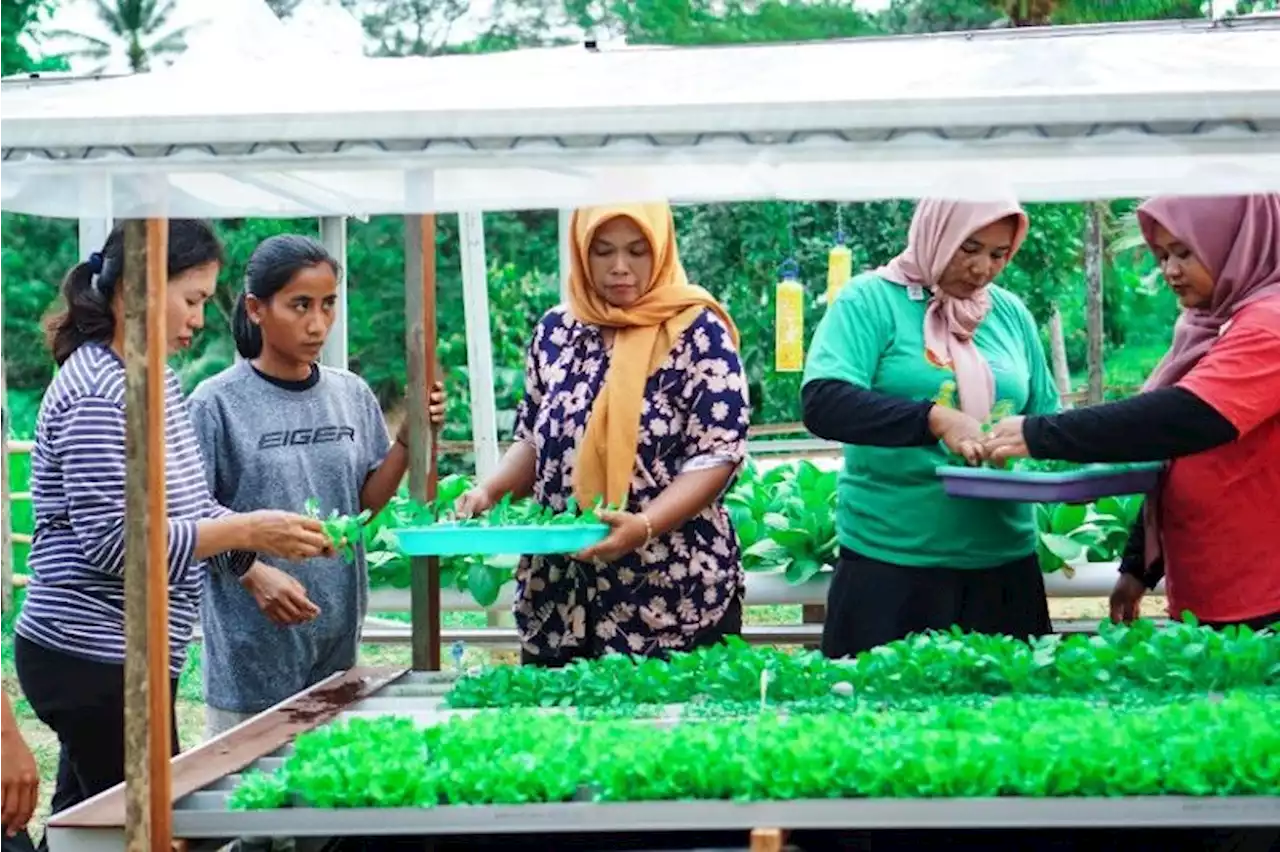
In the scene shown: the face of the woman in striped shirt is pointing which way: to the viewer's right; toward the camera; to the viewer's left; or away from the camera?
to the viewer's right

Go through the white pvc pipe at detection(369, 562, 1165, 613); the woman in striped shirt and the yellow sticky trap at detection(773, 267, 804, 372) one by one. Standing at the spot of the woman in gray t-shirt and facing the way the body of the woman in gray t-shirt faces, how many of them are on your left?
2

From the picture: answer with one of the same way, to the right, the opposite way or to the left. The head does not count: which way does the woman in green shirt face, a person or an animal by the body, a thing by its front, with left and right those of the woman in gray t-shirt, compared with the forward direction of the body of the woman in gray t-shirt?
the same way

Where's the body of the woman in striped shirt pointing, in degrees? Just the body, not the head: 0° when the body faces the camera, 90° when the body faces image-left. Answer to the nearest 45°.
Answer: approximately 270°

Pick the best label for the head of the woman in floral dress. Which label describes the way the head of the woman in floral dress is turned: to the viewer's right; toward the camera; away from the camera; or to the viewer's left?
toward the camera

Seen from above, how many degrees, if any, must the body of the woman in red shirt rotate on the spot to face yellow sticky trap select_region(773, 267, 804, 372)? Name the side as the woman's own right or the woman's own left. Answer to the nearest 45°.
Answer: approximately 45° to the woman's own right

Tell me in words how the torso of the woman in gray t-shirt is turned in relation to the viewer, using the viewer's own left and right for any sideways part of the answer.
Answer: facing the viewer and to the right of the viewer

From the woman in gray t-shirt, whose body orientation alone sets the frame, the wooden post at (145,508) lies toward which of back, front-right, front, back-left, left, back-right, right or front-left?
front-right

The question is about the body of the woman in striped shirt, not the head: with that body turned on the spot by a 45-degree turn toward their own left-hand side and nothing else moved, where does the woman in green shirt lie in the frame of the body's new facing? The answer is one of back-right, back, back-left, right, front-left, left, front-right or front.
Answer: front-right

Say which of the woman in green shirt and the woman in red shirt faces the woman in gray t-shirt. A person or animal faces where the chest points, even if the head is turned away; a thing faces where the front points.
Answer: the woman in red shirt

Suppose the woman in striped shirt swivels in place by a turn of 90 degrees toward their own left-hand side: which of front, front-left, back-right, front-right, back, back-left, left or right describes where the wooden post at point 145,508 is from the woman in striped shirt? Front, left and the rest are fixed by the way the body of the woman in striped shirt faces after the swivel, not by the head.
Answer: back

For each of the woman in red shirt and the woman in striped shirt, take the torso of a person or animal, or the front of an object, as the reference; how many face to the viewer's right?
1

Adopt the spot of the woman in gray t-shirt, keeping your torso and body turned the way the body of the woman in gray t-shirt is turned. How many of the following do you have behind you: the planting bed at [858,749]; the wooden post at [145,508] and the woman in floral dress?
0

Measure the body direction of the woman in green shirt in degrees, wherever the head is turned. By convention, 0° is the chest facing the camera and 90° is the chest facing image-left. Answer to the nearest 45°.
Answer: approximately 315°

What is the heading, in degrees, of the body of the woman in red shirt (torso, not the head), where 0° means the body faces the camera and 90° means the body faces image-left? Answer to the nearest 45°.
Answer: approximately 90°
